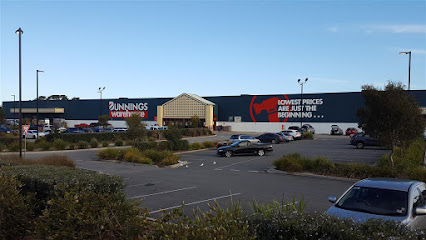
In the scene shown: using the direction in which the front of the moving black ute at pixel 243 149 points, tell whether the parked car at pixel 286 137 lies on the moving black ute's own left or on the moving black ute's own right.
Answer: on the moving black ute's own right

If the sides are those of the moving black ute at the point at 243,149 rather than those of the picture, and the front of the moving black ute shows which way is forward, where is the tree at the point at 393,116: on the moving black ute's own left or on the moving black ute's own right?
on the moving black ute's own left

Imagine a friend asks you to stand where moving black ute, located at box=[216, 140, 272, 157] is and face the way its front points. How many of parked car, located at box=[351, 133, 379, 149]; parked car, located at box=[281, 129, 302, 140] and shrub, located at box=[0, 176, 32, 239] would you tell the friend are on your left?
1

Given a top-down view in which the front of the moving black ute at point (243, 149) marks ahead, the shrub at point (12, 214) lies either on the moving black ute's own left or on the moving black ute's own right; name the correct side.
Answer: on the moving black ute's own left

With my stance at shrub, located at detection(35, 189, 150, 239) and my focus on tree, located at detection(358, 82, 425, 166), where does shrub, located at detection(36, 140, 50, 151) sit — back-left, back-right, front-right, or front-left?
front-left

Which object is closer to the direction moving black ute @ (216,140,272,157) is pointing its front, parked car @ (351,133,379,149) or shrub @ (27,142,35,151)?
the shrub

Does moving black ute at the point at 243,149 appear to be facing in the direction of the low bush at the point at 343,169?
no

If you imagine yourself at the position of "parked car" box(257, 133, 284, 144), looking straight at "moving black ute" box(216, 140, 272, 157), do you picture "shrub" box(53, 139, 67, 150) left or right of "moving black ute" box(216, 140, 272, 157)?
right

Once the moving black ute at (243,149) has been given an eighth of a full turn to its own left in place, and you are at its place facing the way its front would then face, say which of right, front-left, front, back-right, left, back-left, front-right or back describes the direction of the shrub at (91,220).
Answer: front-left

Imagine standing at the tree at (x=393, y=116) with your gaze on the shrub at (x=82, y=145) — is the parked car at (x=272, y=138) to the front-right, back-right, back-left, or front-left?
front-right

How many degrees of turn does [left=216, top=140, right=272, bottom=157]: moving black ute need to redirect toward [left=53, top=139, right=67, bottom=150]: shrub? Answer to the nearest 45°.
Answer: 0° — it already faces it

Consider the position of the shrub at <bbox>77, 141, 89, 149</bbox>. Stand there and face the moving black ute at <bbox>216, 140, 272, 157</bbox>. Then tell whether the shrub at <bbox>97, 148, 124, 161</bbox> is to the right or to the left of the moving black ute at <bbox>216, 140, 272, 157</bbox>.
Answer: right

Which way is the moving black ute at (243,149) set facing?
to the viewer's left

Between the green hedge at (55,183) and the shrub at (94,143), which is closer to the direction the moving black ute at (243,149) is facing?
the shrub

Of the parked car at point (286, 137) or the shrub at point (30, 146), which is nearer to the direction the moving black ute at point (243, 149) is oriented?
the shrub

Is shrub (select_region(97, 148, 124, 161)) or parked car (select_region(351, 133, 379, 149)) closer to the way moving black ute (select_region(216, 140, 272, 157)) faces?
the shrub

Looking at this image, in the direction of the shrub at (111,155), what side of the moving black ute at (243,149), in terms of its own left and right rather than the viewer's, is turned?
front
